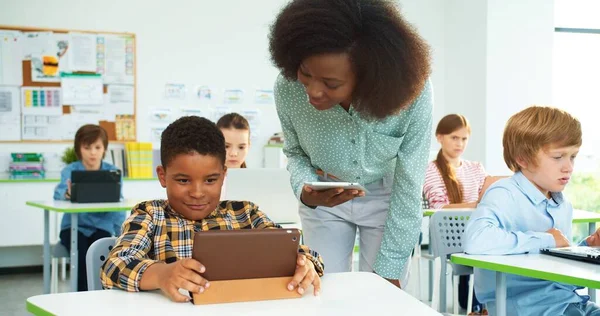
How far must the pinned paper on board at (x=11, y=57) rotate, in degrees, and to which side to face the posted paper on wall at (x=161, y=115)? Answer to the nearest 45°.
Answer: approximately 90° to its left

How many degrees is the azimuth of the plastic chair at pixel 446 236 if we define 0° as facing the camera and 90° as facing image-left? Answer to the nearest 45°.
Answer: approximately 315°

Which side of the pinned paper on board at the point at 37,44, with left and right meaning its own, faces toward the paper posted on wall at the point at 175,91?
left

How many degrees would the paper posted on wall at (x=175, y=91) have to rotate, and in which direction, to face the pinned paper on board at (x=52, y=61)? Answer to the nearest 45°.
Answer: approximately 90° to its right

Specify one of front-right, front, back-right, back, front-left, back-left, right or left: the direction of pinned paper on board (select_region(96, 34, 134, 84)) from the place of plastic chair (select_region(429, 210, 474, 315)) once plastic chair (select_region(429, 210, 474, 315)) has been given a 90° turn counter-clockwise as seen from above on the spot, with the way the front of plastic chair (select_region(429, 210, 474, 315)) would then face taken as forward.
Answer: left

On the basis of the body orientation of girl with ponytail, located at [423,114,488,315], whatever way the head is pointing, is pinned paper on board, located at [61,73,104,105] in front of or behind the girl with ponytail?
behind

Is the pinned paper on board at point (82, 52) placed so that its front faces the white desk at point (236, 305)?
yes

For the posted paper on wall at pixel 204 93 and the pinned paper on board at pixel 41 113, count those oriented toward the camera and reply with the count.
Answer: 2
